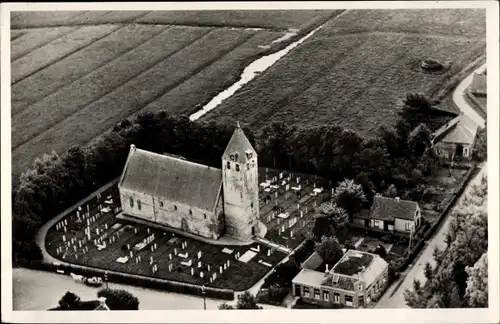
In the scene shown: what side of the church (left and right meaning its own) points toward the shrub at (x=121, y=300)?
right

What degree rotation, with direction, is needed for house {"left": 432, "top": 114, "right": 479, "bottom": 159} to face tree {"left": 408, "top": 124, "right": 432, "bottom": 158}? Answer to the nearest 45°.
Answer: approximately 90° to its right

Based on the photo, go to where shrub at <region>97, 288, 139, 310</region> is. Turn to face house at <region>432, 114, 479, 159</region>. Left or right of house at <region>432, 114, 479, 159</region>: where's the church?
left

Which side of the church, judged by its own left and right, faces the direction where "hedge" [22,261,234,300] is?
right

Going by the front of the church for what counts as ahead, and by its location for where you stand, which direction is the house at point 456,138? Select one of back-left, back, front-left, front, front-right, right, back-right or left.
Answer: front-left

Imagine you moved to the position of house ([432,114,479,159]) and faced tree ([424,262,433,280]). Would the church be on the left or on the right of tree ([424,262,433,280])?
right
